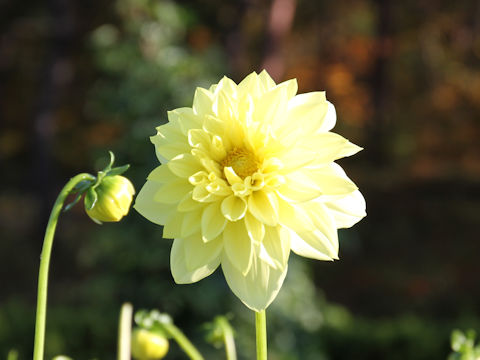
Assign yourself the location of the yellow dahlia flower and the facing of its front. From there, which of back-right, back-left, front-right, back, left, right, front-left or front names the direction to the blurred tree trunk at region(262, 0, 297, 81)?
back

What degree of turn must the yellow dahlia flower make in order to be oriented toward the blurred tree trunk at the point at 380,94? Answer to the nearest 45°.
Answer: approximately 180°

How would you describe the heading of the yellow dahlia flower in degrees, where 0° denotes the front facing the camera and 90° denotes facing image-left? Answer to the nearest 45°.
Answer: approximately 0°

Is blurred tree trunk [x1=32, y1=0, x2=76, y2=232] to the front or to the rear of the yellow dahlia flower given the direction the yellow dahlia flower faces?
to the rear
